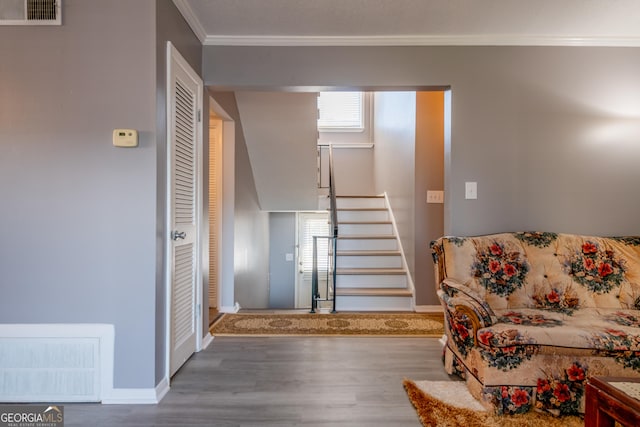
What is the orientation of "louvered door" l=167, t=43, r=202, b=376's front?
to the viewer's right

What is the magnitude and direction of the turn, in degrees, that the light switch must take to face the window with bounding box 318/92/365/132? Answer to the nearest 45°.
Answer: approximately 135° to its right

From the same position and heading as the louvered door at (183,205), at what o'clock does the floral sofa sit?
The floral sofa is roughly at 1 o'clock from the louvered door.

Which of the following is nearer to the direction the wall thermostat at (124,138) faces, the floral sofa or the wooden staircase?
the floral sofa

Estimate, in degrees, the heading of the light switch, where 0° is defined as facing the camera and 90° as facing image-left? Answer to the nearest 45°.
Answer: approximately 0°

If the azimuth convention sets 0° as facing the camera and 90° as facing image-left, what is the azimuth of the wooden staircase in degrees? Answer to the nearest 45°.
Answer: approximately 0°
